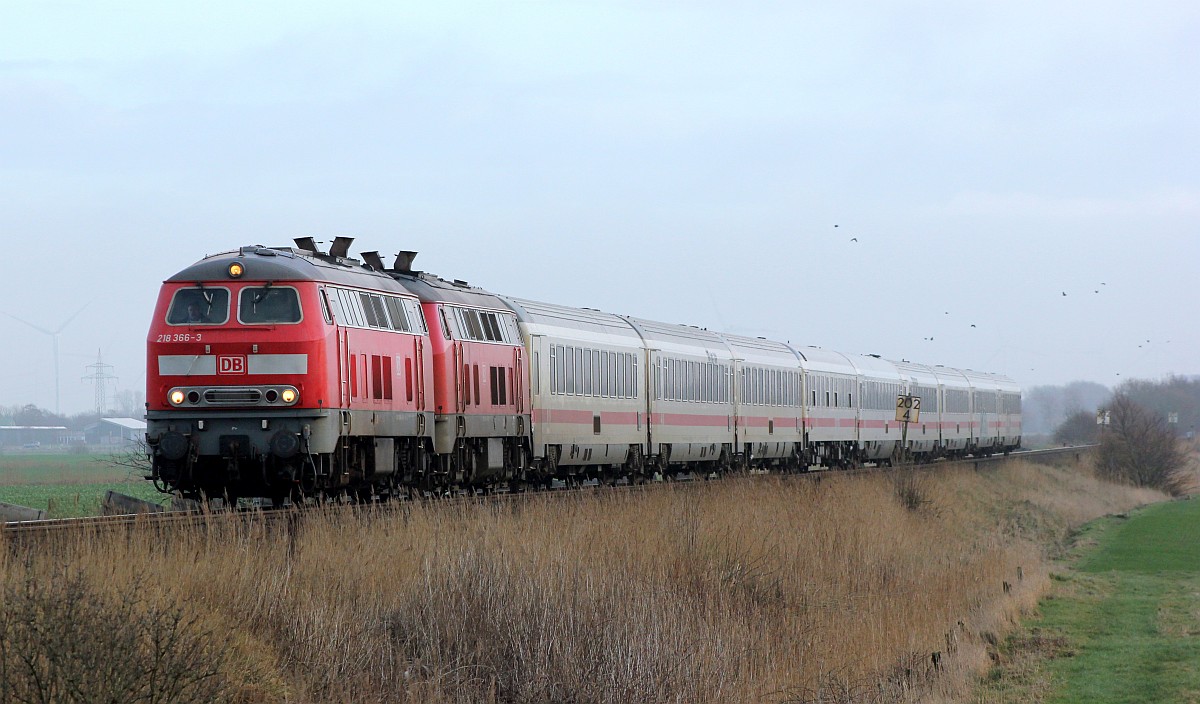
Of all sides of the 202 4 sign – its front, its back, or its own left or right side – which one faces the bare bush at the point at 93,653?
front

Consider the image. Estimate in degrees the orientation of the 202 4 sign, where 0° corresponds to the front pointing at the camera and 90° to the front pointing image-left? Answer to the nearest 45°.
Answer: approximately 0°

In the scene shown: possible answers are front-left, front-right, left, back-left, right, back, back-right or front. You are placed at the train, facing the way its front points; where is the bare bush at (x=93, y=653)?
front-left

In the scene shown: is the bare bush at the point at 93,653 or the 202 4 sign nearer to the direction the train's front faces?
the bare bush

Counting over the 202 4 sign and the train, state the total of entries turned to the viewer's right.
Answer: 0

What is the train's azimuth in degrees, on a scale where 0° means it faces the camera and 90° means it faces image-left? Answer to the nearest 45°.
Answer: approximately 45°

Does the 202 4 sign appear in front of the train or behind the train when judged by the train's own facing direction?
behind
